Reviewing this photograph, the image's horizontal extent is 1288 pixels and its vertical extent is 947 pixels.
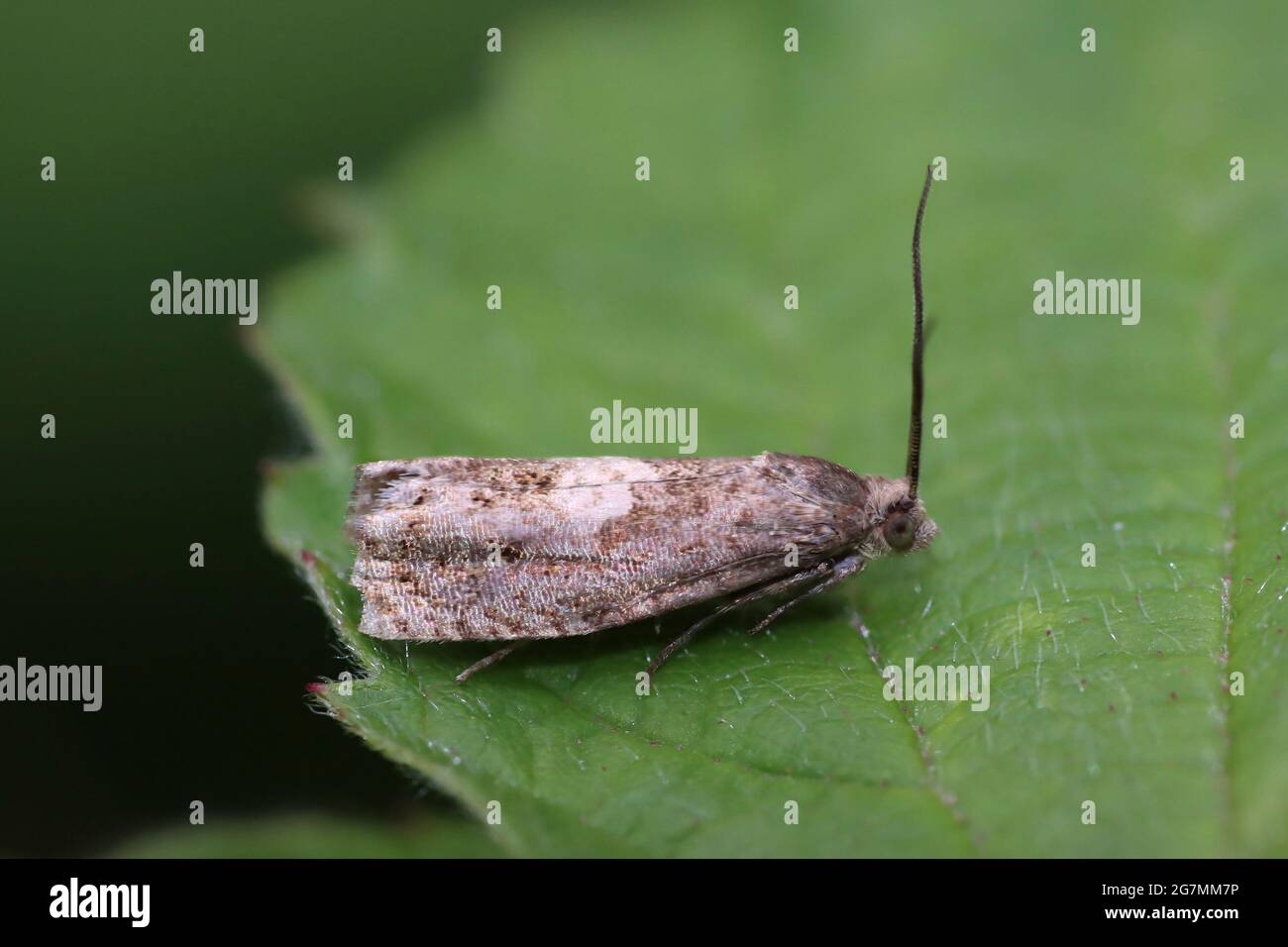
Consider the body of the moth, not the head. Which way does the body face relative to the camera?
to the viewer's right
